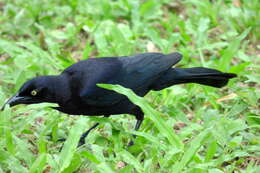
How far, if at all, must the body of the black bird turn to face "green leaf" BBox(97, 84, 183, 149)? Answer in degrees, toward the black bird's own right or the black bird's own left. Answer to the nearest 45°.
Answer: approximately 135° to the black bird's own left

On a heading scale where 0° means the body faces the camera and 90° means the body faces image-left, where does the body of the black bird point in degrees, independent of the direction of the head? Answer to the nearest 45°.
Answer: approximately 90°
